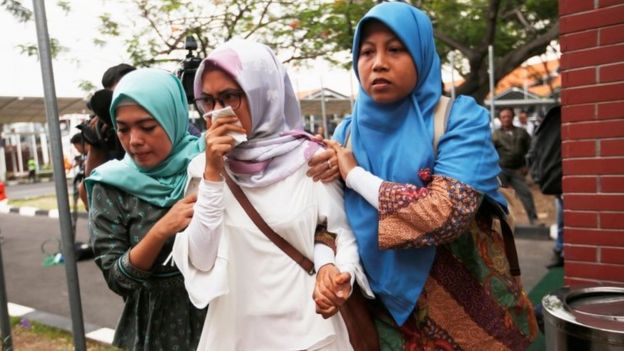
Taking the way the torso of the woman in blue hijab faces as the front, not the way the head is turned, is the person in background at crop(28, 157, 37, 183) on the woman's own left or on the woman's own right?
on the woman's own right

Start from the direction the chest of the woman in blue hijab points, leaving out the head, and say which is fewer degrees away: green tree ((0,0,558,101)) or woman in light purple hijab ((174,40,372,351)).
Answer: the woman in light purple hijab

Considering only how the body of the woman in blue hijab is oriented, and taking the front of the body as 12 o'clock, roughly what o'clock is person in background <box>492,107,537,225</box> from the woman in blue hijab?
The person in background is roughly at 5 o'clock from the woman in blue hijab.

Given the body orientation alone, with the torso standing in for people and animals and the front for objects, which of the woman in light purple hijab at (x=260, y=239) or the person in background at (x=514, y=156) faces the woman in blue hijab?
the person in background

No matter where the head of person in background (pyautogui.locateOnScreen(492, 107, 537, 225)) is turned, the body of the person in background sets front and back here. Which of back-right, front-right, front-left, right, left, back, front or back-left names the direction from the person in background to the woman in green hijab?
front

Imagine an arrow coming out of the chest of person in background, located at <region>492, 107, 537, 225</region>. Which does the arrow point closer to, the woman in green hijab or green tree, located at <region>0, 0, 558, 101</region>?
the woman in green hijab

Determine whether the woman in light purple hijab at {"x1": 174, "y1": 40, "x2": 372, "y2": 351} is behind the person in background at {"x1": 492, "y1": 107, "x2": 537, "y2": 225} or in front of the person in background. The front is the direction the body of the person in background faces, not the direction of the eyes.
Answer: in front

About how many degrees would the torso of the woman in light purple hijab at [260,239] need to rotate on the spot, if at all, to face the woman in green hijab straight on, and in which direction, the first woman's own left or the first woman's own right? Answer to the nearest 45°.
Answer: approximately 90° to the first woman's own right

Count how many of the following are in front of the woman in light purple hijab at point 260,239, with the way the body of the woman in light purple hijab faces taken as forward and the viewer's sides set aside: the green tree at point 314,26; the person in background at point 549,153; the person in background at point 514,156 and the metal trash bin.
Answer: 0

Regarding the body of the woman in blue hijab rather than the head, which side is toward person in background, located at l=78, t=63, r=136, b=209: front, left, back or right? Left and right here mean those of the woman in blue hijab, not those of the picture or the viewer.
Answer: right

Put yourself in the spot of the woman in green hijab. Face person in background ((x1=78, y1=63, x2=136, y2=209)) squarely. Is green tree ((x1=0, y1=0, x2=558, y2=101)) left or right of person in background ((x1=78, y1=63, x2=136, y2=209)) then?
right

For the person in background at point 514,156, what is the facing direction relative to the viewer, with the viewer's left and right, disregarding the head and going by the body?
facing the viewer

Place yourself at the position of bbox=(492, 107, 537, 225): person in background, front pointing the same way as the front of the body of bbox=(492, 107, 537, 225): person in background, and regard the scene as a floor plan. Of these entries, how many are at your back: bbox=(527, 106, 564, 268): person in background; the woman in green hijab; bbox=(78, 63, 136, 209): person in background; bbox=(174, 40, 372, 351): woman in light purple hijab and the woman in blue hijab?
0

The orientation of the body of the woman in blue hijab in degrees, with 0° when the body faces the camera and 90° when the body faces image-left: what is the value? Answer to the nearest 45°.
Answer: approximately 45°

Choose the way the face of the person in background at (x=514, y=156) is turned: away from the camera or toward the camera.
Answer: toward the camera

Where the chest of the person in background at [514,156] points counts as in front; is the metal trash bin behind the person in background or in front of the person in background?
in front
